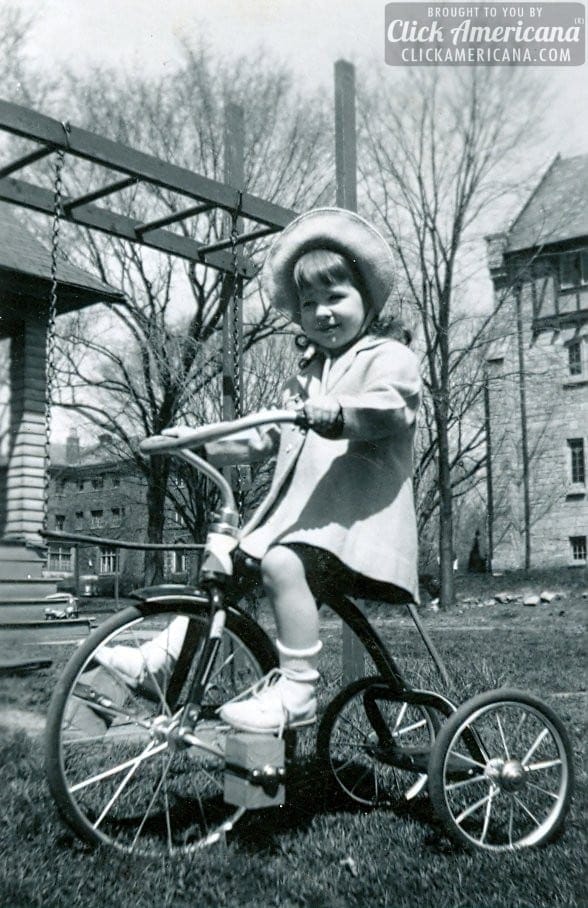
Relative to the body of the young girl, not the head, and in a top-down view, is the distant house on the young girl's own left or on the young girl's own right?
on the young girl's own right

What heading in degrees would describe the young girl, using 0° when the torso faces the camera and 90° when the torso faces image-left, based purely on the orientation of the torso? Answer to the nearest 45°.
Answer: approximately 45°

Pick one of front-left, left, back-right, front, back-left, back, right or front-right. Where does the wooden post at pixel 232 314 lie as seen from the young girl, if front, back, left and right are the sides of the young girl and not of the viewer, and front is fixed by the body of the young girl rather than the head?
back-right

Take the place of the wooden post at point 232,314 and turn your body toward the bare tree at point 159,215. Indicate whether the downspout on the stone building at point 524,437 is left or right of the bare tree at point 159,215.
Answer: right

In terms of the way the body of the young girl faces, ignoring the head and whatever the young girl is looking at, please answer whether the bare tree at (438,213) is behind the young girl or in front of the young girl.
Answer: behind

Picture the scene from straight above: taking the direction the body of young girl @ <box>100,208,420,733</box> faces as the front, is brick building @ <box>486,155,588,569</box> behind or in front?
behind

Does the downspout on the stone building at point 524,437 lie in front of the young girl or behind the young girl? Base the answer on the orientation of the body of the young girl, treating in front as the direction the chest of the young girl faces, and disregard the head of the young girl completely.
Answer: behind
